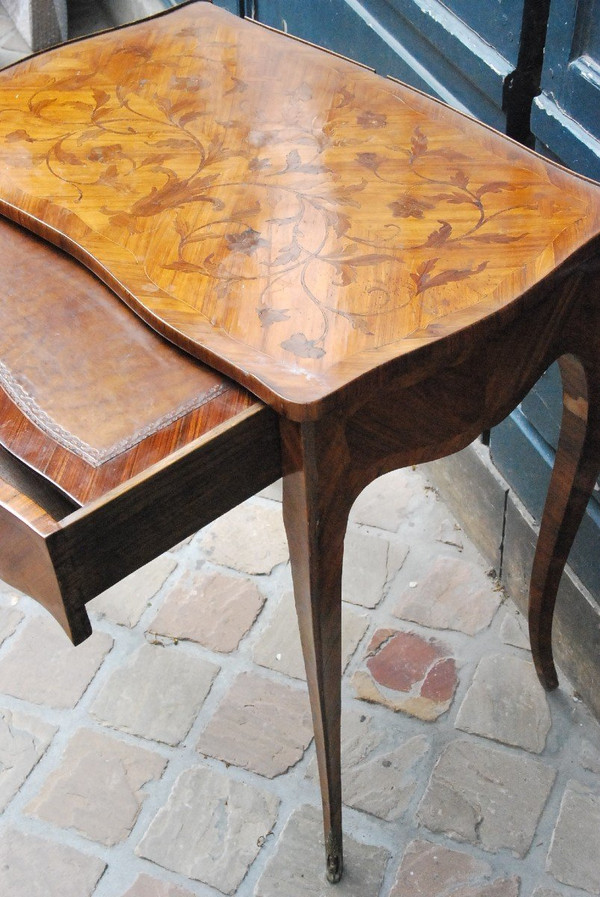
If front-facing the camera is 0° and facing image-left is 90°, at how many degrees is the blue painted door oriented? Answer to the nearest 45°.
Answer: approximately 45°
